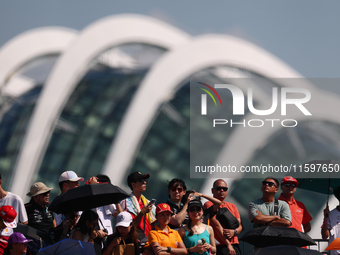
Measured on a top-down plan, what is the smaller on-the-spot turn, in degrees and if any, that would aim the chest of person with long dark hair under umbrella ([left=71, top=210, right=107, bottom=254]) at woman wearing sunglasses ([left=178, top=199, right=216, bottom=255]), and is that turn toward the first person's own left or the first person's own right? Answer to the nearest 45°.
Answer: approximately 45° to the first person's own left

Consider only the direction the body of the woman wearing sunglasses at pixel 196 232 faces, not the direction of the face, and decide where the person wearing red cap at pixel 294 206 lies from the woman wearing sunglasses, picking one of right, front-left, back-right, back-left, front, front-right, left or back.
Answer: back-left

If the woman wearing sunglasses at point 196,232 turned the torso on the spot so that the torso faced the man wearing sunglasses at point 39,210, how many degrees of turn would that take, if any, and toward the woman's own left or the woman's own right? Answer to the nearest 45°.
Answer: approximately 90° to the woman's own right

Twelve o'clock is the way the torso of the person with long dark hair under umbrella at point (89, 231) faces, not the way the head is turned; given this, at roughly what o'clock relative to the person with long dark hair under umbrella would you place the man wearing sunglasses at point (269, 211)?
The man wearing sunglasses is roughly at 10 o'clock from the person with long dark hair under umbrella.

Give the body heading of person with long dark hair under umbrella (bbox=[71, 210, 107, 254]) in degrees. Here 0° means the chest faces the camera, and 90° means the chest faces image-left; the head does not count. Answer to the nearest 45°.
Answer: approximately 315°

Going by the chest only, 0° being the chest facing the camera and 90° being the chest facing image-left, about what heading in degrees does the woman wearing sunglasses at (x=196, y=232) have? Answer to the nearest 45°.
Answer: approximately 0°
